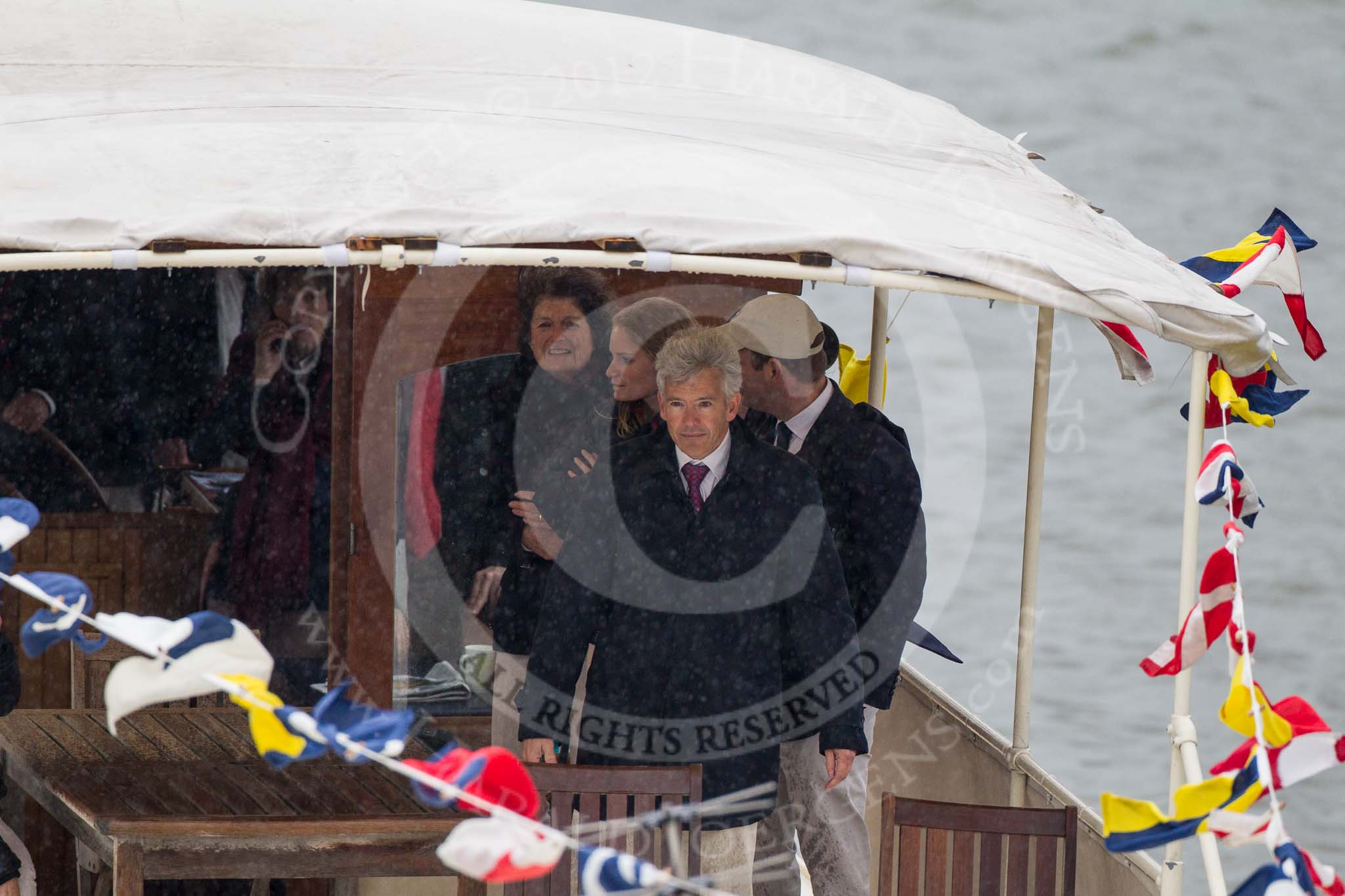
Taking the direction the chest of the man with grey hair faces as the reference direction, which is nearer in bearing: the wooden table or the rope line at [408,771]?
the rope line

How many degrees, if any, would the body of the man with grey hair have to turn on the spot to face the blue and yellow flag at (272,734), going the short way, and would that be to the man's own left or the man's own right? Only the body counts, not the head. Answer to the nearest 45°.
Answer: approximately 45° to the man's own right

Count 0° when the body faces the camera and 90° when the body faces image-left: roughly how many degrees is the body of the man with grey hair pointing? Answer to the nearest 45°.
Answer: approximately 0°

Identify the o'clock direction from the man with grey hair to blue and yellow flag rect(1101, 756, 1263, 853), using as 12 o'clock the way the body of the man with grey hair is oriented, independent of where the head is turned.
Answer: The blue and yellow flag is roughly at 11 o'clock from the man with grey hair.

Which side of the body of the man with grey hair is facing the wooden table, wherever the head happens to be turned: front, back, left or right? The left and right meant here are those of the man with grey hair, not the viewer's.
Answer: right

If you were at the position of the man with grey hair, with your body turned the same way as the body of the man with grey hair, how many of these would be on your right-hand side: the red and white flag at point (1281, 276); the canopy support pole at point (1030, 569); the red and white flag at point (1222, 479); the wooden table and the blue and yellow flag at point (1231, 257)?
1

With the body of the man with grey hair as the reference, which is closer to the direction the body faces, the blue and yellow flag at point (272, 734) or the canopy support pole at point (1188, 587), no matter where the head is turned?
the blue and yellow flag

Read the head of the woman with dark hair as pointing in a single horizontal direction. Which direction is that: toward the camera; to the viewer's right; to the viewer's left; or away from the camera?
toward the camera

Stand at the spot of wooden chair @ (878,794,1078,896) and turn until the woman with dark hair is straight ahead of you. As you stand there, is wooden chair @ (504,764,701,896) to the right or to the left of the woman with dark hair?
left

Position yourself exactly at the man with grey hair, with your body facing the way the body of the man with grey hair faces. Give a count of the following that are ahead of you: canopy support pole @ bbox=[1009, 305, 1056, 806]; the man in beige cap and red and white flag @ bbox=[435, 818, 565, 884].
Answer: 1

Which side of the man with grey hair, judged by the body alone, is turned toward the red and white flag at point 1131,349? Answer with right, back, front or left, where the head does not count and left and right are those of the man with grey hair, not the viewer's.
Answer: left

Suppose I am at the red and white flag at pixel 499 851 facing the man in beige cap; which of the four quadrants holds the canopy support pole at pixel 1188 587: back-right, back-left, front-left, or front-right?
front-right

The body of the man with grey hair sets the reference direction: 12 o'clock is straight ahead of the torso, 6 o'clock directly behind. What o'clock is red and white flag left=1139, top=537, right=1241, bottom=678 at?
The red and white flag is roughly at 10 o'clock from the man with grey hair.

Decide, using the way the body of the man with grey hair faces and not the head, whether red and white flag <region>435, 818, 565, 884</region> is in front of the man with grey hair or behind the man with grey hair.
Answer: in front

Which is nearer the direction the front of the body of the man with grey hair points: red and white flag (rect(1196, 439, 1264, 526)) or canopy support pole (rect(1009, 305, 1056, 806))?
the red and white flag
